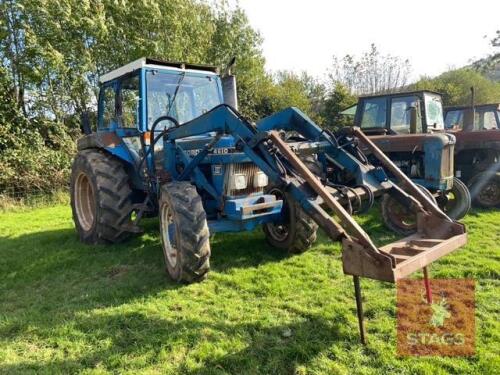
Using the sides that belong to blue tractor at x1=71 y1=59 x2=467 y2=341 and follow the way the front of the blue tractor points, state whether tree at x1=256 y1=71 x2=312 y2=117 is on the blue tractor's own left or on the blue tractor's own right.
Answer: on the blue tractor's own left

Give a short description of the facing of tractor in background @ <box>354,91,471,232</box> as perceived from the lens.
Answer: facing the viewer and to the right of the viewer

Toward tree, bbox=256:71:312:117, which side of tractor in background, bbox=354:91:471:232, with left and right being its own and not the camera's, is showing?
back

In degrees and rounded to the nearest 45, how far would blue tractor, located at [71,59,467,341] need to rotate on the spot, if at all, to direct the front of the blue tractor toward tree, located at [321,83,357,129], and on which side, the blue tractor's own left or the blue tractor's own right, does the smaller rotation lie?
approximately 135° to the blue tractor's own left

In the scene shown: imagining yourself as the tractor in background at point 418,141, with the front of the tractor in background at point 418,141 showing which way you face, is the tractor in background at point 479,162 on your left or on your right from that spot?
on your left

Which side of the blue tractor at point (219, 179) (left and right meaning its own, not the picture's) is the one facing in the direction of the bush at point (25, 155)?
back

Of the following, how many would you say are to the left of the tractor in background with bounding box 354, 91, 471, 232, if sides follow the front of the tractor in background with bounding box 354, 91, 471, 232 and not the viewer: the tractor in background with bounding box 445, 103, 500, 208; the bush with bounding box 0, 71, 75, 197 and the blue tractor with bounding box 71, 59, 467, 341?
1

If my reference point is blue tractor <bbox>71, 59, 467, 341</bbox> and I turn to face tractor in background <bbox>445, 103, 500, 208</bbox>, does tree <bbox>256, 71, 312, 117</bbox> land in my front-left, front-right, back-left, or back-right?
front-left

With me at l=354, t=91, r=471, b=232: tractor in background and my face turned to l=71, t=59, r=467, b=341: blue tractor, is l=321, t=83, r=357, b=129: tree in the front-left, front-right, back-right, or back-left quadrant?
back-right

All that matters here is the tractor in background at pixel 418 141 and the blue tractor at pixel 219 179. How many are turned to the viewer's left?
0

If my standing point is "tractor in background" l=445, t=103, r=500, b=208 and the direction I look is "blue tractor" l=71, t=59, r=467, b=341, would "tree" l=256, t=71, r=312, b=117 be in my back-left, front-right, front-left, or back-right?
back-right

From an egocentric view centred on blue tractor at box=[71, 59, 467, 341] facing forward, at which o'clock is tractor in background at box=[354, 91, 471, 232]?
The tractor in background is roughly at 9 o'clock from the blue tractor.

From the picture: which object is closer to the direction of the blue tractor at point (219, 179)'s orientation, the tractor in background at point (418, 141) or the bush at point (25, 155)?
the tractor in background

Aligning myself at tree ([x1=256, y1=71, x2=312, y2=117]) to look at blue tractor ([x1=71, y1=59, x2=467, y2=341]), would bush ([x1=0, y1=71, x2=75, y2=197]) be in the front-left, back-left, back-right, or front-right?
front-right
